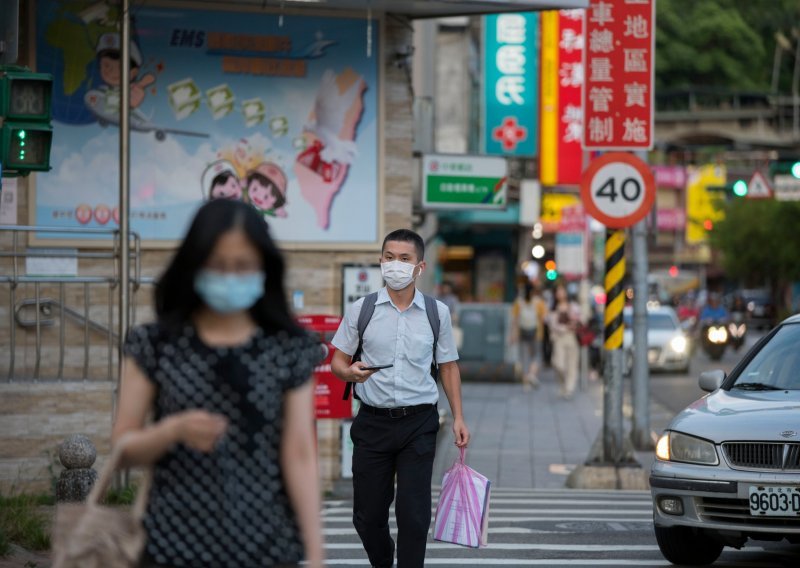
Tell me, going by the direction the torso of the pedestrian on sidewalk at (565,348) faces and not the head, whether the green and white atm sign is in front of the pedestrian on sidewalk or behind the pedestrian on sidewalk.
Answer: in front

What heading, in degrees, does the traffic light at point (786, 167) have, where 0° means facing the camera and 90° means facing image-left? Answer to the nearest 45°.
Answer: approximately 0°

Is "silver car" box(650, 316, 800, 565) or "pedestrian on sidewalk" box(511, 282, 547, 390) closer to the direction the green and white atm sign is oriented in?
the silver car

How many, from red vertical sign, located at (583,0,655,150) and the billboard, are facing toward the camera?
2
